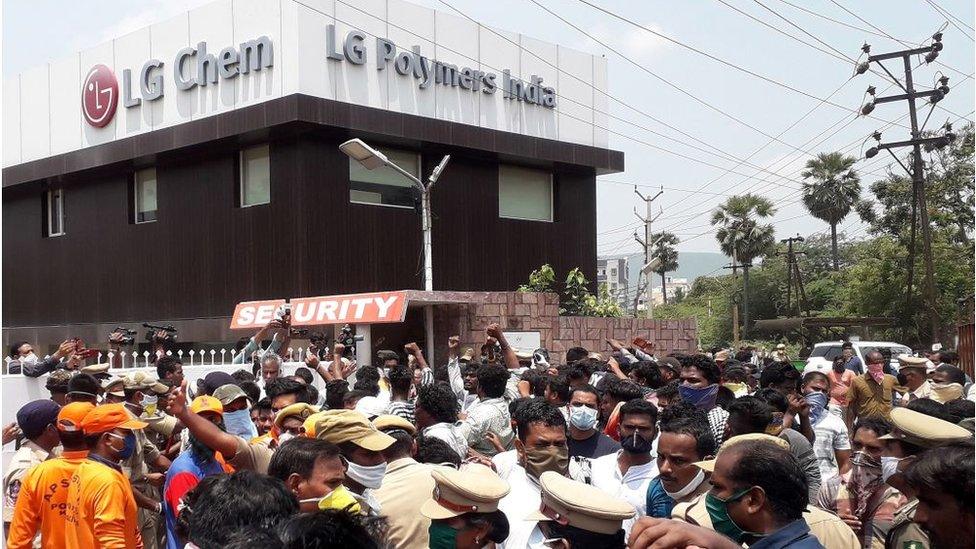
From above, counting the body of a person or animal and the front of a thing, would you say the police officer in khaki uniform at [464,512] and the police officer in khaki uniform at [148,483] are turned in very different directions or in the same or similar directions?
very different directions

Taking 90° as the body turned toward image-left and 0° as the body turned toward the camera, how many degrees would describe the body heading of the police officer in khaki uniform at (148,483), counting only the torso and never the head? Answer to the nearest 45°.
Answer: approximately 270°

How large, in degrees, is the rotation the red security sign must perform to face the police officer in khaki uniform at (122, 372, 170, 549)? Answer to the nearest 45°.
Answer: approximately 45° to its left

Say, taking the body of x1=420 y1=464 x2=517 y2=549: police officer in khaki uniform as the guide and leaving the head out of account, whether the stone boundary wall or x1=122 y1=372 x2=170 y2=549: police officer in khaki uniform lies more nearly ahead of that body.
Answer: the police officer in khaki uniform

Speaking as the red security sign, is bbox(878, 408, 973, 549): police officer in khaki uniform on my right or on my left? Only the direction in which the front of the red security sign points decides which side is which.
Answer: on my left

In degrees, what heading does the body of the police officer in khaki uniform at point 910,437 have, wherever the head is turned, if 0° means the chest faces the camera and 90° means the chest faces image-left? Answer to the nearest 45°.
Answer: approximately 90°
